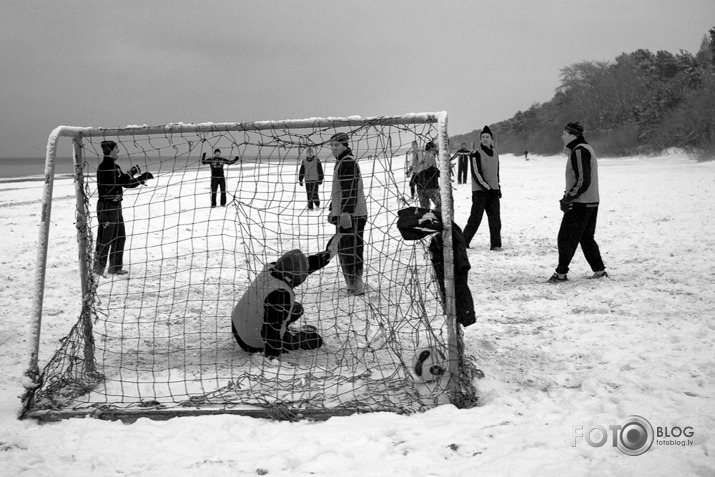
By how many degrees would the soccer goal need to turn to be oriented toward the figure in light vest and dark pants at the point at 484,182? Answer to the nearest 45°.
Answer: approximately 45° to its right

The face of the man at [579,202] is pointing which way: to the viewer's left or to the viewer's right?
to the viewer's left

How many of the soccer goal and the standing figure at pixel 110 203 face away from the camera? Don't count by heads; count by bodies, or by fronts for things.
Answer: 1

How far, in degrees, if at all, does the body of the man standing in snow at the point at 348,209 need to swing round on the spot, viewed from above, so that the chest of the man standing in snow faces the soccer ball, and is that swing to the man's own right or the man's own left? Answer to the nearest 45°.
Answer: approximately 90° to the man's own left

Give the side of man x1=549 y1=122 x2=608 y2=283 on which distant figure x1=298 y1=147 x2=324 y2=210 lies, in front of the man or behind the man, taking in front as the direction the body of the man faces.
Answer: in front

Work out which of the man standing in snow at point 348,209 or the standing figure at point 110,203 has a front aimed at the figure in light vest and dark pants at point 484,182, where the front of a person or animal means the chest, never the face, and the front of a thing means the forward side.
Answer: the standing figure at point 110,203

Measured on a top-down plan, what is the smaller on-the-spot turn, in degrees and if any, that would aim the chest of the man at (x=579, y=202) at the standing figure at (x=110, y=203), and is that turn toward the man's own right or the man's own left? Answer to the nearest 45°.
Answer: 0° — they already face them

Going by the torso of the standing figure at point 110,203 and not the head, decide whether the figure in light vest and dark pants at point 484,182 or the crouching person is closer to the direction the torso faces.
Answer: the figure in light vest and dark pants

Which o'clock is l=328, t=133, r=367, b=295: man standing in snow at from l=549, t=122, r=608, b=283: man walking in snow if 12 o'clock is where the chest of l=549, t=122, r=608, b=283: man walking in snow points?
l=328, t=133, r=367, b=295: man standing in snow is roughly at 11 o'clock from l=549, t=122, r=608, b=283: man walking in snow.

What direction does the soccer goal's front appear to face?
away from the camera

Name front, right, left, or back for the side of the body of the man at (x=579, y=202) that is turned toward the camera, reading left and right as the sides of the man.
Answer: left

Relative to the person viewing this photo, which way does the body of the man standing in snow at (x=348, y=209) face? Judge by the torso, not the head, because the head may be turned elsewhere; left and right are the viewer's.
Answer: facing to the left of the viewer

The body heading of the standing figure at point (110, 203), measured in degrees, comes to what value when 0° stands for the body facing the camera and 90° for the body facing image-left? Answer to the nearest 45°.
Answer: approximately 270°
